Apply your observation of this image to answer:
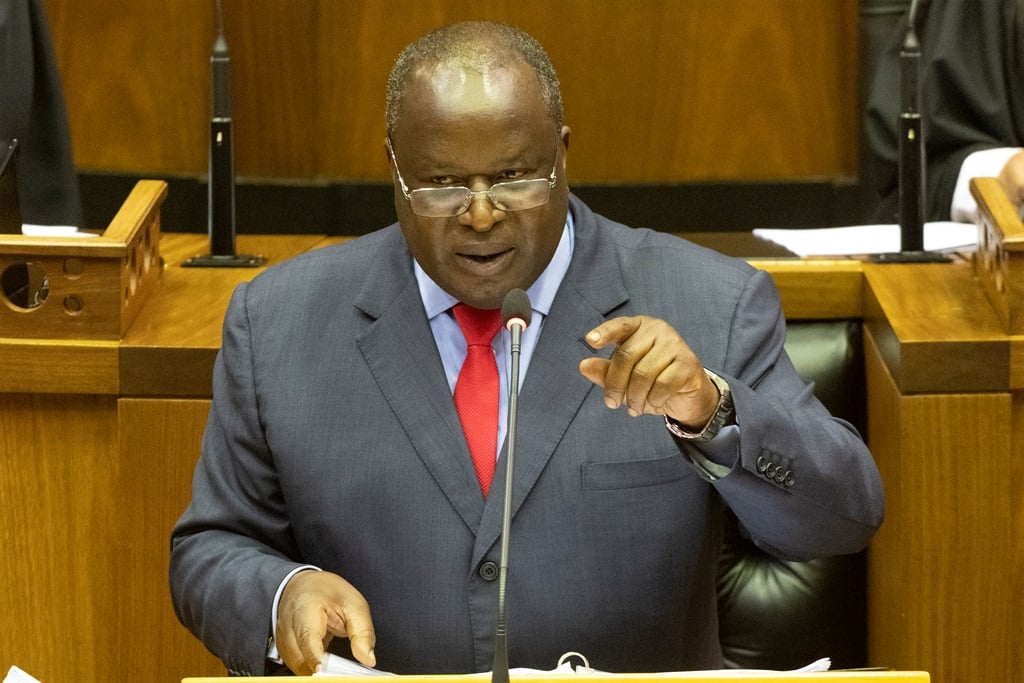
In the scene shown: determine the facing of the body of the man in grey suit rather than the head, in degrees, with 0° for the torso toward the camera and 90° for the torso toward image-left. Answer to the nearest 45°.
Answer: approximately 0°

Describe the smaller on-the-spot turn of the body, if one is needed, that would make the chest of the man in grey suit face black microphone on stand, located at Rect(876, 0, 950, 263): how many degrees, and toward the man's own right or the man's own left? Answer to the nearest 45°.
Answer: approximately 135° to the man's own left

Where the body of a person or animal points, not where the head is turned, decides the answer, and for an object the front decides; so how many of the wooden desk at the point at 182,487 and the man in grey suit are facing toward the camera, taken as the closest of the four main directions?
2
